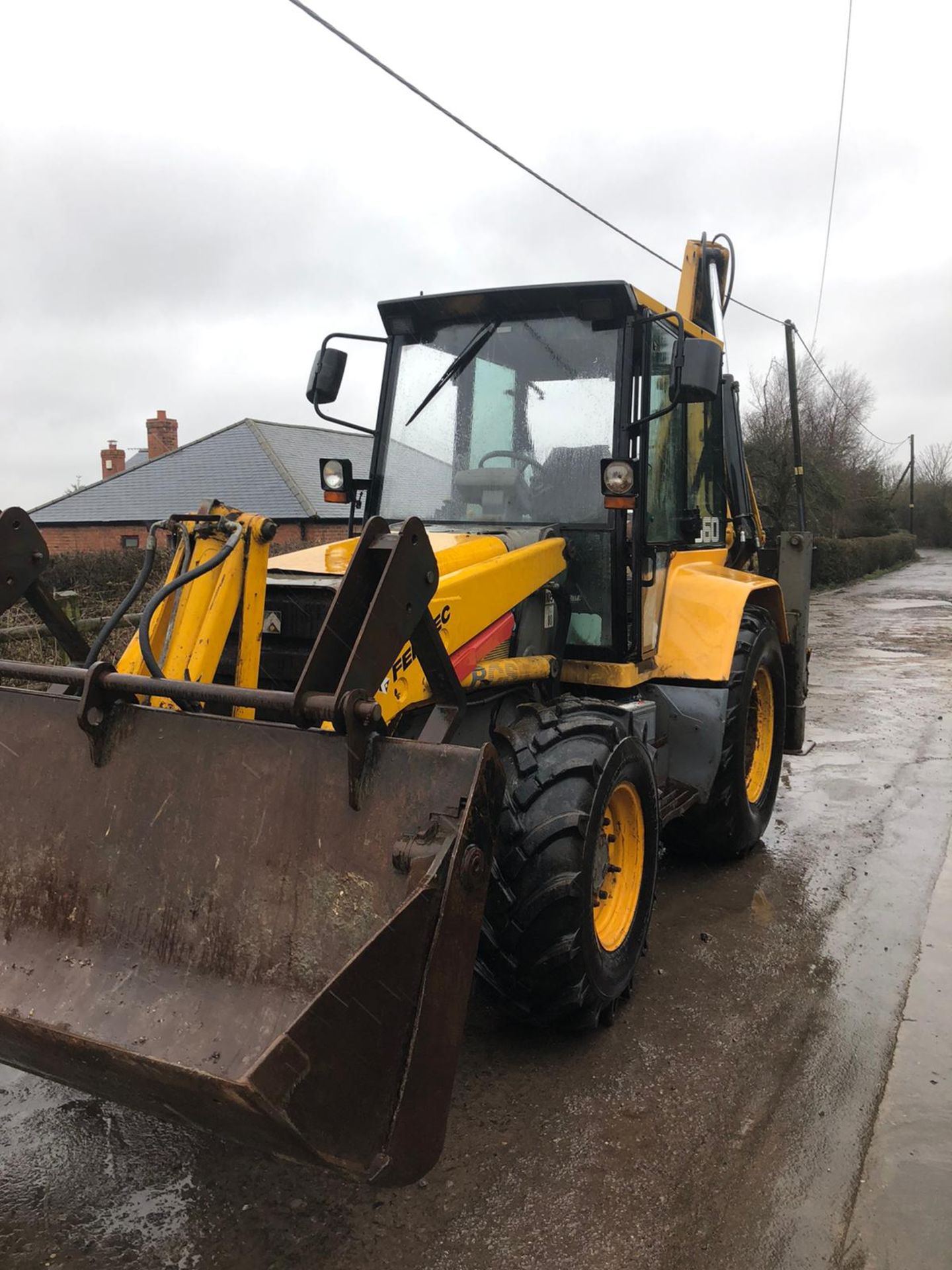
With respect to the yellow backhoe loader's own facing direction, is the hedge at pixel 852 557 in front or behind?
behind

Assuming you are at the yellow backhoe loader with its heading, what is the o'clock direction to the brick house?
The brick house is roughly at 4 o'clock from the yellow backhoe loader.

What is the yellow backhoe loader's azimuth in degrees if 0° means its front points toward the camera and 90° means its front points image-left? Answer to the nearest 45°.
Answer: approximately 45°
